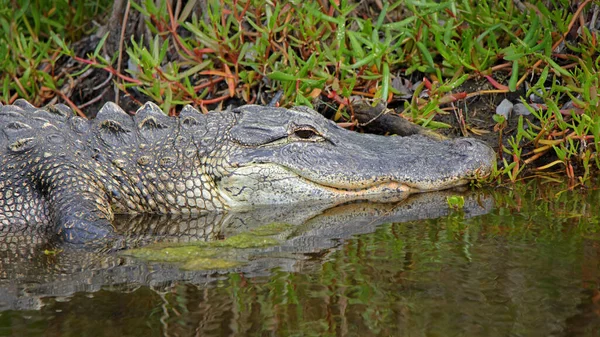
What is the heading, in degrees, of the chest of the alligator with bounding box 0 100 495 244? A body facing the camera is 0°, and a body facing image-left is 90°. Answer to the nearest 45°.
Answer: approximately 270°
